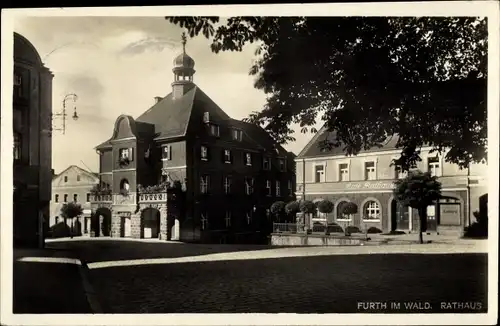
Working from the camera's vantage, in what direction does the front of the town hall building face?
facing the viewer and to the left of the viewer

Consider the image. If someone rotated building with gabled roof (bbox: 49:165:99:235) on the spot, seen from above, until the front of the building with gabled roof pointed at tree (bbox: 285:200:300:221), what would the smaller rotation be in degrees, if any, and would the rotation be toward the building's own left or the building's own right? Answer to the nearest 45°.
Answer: approximately 90° to the building's own left

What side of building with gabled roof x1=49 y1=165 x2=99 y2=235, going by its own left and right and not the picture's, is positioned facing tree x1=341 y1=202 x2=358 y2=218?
left

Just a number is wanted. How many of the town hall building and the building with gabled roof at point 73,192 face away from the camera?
0

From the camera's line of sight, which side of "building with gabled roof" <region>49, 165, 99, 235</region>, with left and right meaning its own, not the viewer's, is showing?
front

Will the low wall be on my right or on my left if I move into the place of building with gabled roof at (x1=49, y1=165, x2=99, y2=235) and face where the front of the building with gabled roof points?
on my left

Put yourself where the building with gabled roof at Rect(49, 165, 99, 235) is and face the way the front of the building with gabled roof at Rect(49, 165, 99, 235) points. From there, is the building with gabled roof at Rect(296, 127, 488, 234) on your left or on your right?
on your left

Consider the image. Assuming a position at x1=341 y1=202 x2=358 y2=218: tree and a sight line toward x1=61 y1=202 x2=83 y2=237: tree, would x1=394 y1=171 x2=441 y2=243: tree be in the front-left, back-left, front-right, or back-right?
back-left

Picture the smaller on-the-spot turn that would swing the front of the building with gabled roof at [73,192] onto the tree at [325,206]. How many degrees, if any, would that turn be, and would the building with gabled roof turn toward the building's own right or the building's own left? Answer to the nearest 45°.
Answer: approximately 90° to the building's own left

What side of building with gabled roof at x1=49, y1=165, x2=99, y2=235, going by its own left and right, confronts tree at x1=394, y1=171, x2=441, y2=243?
left
